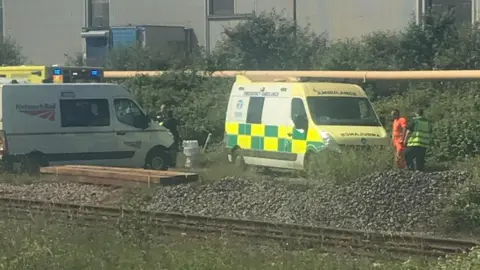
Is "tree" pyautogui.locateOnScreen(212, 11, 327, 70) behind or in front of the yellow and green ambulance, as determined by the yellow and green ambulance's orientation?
behind

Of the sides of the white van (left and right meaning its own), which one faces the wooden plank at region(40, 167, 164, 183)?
right

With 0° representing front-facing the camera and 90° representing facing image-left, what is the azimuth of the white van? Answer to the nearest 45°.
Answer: approximately 270°

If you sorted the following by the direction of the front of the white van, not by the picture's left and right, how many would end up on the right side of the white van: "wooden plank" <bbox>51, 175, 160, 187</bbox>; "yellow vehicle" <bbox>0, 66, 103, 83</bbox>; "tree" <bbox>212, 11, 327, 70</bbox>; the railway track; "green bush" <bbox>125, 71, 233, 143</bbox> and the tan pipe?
2

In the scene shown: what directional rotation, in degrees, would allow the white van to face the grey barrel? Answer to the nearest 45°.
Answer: approximately 45° to its left

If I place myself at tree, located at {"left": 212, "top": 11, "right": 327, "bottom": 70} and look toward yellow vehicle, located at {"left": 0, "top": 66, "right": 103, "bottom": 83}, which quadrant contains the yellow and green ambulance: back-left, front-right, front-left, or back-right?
front-left

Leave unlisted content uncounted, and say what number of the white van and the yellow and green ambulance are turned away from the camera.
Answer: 0

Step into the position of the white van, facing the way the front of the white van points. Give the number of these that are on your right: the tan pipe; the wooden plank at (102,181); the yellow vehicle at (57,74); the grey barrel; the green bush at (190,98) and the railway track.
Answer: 2

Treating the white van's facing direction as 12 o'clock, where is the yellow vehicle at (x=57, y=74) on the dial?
The yellow vehicle is roughly at 9 o'clock from the white van.

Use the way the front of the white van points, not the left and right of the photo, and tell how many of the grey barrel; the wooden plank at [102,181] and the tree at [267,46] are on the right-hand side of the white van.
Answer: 1

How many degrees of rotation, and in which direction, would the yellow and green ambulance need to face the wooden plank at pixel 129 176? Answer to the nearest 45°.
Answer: approximately 90° to its right

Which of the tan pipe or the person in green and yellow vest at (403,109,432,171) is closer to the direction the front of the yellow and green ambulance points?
the person in green and yellow vest

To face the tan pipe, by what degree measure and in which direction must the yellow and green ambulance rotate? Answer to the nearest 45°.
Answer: approximately 135° to its left

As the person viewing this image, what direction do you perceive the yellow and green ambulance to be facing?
facing the viewer and to the right of the viewer

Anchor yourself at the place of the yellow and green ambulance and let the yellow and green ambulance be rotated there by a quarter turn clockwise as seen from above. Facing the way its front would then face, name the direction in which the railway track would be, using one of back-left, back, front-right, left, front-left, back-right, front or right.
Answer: front-left

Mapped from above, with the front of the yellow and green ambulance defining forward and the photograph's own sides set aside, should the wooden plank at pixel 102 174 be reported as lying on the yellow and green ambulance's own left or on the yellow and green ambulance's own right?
on the yellow and green ambulance's own right
